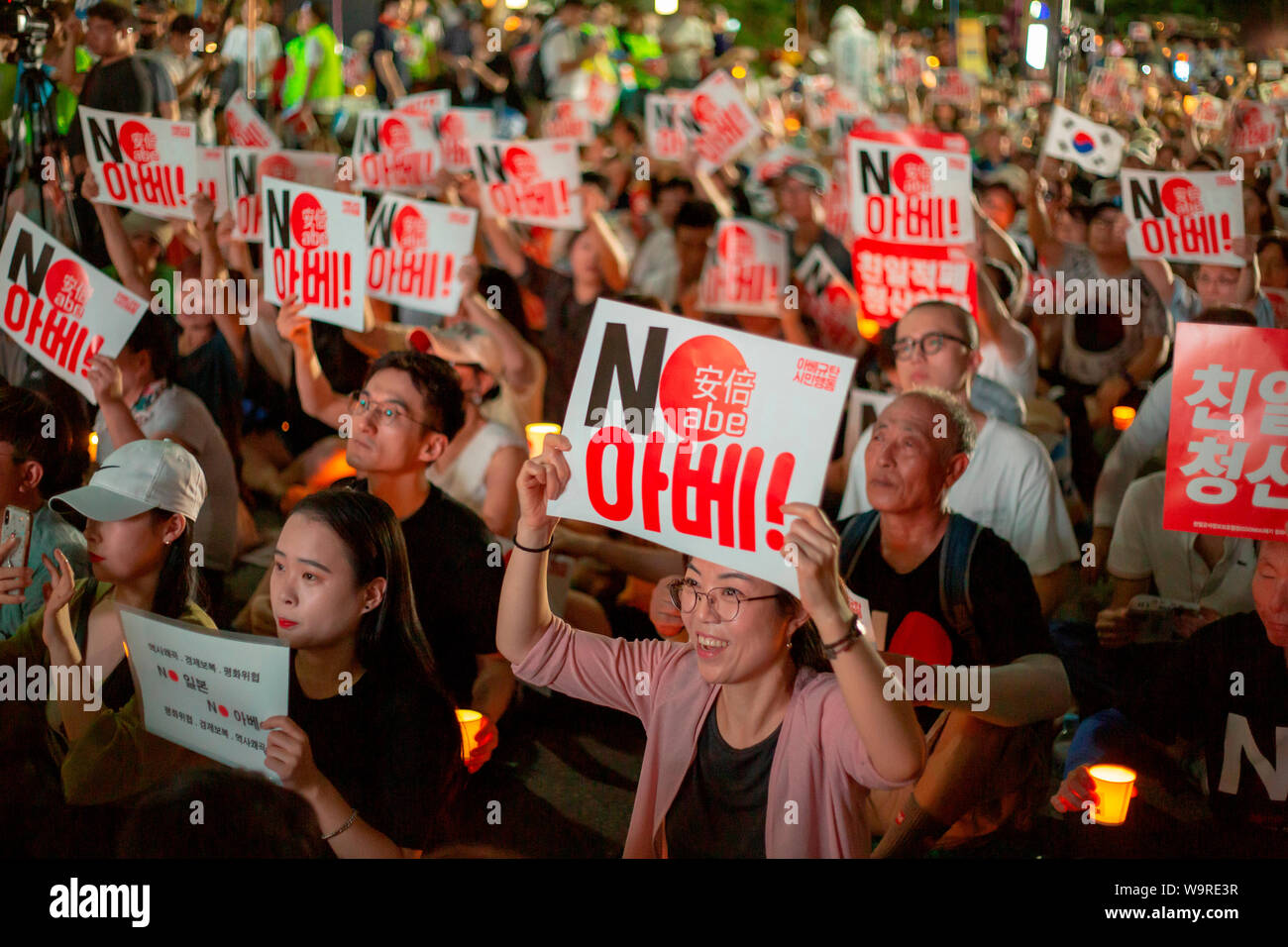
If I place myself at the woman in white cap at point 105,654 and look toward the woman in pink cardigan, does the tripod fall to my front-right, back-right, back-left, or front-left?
back-left

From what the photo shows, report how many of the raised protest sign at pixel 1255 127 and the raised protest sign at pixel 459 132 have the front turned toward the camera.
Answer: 2

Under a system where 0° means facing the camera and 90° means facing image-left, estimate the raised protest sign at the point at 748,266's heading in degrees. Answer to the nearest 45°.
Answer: approximately 0°

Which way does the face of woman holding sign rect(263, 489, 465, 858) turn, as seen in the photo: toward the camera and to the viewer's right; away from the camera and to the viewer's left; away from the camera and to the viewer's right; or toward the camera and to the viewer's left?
toward the camera and to the viewer's left

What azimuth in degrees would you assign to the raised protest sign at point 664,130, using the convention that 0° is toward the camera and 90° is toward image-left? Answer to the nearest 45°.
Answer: approximately 0°

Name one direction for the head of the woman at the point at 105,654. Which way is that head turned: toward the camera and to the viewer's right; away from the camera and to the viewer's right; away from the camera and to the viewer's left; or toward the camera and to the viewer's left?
toward the camera and to the viewer's left

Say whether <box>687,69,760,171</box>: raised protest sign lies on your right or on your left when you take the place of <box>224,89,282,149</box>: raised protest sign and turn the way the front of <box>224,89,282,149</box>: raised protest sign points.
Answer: on your left

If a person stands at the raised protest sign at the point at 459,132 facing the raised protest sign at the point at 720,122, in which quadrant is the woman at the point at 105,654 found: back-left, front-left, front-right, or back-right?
back-right

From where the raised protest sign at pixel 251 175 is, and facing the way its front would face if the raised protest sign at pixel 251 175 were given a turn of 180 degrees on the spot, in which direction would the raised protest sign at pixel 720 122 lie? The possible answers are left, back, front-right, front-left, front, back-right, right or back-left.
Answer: front-right
